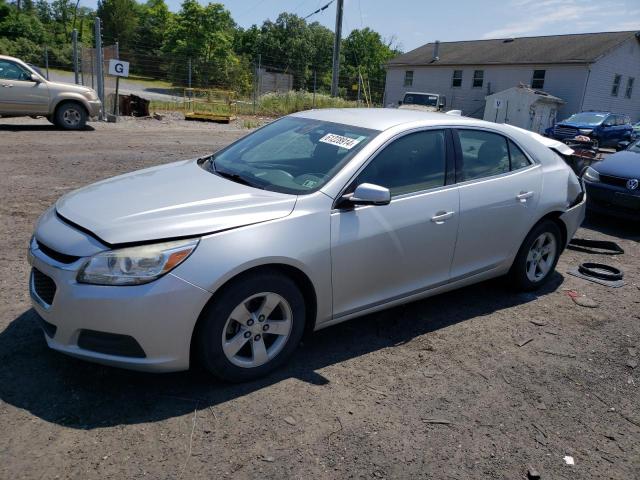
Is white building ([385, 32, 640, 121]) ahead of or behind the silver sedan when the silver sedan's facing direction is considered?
behind

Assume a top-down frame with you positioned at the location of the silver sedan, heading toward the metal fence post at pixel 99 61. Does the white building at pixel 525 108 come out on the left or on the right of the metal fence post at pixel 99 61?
right

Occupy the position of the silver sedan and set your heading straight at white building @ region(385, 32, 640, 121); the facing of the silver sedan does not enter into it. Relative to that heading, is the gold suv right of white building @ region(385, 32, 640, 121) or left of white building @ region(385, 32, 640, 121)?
left

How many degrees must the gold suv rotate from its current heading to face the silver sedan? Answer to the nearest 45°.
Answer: approximately 90° to its right

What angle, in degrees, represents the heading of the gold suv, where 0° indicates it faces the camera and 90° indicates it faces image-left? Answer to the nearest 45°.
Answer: approximately 270°

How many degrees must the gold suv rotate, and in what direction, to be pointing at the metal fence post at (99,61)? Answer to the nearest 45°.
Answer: approximately 45° to its left

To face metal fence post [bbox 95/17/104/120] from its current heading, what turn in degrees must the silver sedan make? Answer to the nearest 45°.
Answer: approximately 90° to its right

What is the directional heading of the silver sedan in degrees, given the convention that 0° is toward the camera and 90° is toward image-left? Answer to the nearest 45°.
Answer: approximately 45°

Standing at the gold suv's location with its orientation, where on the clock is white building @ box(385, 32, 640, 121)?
The white building is roughly at 11 o'clock from the gold suv.

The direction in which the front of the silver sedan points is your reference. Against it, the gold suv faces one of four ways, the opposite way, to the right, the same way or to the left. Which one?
the opposite way

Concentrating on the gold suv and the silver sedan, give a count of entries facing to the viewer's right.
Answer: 1
